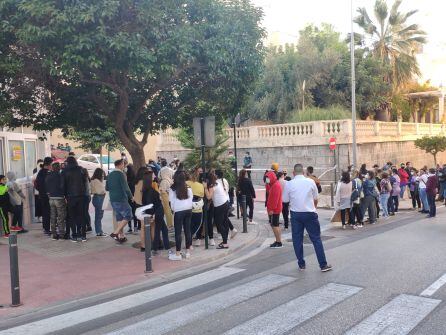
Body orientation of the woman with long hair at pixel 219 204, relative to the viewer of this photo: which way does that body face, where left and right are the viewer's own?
facing away from the viewer and to the left of the viewer

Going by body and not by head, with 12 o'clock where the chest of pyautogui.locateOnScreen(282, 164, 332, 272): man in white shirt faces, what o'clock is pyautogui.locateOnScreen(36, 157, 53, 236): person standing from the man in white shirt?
The person standing is roughly at 10 o'clock from the man in white shirt.

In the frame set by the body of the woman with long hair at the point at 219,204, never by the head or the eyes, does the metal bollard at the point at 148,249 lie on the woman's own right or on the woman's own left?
on the woman's own left

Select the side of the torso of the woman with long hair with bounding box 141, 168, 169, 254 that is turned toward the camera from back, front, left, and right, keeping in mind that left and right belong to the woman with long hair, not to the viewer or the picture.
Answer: back

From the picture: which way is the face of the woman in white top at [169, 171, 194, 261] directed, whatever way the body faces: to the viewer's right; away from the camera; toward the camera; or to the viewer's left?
away from the camera

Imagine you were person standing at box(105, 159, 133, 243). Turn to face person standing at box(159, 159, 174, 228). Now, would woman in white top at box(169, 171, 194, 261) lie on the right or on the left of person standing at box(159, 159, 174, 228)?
right

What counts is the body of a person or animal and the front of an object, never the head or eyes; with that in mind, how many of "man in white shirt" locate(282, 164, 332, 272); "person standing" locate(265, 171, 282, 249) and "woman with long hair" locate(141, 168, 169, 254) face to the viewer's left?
1

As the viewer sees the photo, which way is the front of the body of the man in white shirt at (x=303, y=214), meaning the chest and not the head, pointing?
away from the camera

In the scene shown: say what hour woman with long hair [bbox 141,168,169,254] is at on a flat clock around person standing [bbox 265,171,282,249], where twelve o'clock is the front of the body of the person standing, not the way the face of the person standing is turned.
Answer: The woman with long hair is roughly at 11 o'clock from the person standing.

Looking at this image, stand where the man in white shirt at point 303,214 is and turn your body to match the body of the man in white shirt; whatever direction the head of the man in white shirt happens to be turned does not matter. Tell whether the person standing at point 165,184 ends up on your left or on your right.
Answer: on your left

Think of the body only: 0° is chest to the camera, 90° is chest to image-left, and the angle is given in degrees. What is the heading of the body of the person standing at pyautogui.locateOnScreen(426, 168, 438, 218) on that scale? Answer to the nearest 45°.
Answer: approximately 135°

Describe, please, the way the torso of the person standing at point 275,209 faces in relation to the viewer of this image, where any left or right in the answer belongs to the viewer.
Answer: facing to the left of the viewer

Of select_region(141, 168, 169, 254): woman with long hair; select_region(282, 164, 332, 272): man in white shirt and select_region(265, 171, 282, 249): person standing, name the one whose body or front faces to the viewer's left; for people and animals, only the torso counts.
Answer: the person standing

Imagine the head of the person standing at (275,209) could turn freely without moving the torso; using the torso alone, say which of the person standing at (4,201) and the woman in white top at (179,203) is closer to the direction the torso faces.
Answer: the person standing
